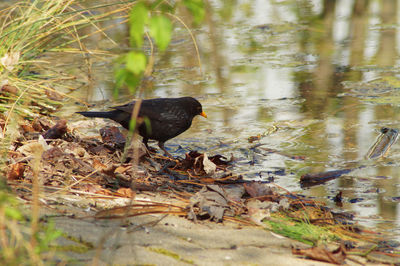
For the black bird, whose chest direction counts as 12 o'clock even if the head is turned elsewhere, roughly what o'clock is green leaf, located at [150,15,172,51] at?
The green leaf is roughly at 3 o'clock from the black bird.

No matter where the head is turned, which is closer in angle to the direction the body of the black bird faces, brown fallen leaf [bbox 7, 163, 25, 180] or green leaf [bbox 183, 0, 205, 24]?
the green leaf

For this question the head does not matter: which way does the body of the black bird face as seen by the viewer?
to the viewer's right

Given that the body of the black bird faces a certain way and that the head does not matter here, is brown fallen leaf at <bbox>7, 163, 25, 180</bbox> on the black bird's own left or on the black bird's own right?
on the black bird's own right

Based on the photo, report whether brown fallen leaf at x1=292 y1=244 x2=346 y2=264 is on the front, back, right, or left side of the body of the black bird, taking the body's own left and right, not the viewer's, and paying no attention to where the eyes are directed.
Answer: right

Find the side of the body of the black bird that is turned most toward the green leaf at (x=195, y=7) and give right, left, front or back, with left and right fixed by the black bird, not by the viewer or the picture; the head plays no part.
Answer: right

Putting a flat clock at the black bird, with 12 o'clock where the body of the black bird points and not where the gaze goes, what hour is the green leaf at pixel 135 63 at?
The green leaf is roughly at 3 o'clock from the black bird.
